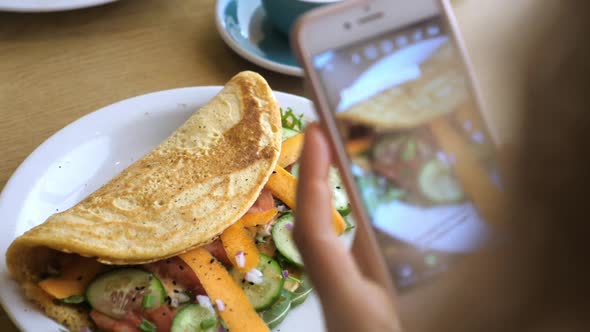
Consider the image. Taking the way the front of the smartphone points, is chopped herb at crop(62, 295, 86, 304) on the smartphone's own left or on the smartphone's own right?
on the smartphone's own right

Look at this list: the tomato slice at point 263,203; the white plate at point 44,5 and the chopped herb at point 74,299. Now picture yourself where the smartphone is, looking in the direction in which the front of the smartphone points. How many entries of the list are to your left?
0

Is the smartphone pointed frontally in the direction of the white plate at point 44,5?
no

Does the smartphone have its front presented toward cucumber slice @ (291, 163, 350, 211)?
no

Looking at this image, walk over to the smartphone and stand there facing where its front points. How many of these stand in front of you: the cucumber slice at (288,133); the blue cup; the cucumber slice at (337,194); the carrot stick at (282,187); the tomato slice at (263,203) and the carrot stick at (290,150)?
0

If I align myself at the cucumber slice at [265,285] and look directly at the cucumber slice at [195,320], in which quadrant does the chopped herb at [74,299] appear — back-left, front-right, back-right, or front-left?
front-right

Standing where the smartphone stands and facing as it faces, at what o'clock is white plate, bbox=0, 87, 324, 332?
The white plate is roughly at 4 o'clock from the smartphone.

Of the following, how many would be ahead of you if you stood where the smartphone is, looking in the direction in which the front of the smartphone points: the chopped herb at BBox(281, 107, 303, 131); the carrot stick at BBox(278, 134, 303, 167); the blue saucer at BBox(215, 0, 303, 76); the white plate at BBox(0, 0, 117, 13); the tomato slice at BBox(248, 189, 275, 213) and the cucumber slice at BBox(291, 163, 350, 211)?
0

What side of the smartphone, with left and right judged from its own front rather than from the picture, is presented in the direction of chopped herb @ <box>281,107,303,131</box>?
back

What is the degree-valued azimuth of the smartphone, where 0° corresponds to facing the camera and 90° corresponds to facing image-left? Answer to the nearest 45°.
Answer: approximately 0°

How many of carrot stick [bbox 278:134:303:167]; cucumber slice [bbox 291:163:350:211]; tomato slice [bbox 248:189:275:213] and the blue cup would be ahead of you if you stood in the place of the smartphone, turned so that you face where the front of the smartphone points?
0

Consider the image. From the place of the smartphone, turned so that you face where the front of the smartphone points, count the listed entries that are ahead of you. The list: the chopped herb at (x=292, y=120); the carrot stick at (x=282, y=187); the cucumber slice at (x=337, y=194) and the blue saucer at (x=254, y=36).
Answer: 0
